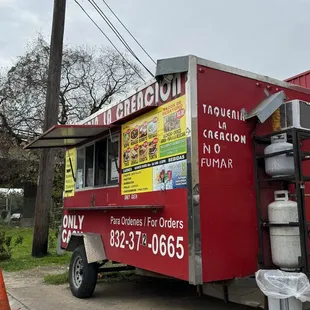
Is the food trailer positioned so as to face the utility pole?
no

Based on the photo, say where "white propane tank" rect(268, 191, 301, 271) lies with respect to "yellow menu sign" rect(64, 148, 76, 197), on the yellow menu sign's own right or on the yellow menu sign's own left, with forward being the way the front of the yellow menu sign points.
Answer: on the yellow menu sign's own left

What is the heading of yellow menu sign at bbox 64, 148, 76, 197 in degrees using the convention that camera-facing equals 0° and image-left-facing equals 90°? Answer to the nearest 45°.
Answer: approximately 45°

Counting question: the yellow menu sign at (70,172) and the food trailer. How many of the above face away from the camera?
0

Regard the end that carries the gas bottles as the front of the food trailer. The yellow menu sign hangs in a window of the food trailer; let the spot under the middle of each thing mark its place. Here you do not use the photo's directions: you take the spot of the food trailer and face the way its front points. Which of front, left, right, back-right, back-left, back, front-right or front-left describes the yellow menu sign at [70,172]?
back

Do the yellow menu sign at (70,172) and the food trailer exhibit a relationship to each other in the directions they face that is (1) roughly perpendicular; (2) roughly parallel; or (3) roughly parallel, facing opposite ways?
roughly perpendicular

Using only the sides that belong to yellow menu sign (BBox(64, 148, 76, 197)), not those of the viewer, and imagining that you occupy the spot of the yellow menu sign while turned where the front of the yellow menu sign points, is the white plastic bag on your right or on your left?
on your left
